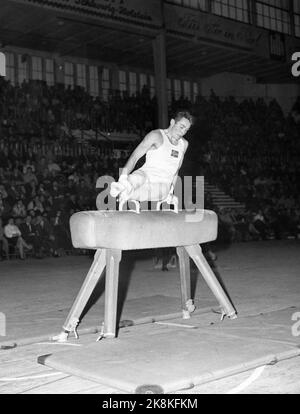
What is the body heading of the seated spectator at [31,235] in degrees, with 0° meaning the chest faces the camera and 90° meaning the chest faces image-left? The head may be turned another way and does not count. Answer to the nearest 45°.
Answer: approximately 315°

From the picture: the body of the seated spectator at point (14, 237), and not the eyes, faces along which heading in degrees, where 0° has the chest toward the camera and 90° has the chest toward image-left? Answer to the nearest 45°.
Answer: approximately 315°

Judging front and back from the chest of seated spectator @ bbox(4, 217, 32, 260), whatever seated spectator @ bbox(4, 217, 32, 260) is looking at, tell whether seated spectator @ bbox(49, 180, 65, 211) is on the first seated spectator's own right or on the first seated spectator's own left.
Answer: on the first seated spectator's own left

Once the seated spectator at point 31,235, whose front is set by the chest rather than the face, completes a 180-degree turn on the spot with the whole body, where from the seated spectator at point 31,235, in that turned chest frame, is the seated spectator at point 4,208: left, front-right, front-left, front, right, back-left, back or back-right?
front

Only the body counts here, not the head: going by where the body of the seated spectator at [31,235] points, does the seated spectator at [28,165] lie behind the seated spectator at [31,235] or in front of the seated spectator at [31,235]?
behind
